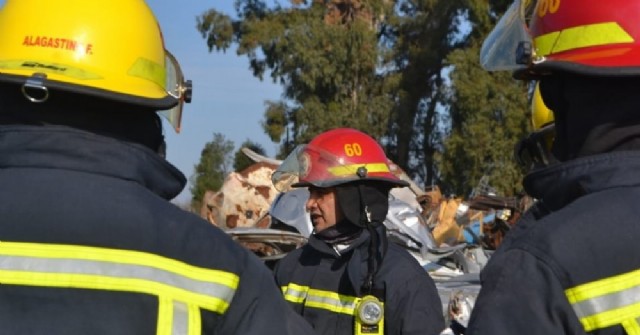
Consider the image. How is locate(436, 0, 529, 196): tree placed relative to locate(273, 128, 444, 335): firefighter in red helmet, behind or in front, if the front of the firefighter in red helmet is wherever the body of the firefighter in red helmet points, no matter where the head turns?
behind

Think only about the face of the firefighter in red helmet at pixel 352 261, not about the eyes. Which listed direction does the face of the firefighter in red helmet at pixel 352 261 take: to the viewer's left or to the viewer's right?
to the viewer's left

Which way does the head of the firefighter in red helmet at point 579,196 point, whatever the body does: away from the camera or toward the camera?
away from the camera

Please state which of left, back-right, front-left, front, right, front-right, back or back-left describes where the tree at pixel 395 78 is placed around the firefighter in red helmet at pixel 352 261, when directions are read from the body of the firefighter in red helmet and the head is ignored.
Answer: back-right

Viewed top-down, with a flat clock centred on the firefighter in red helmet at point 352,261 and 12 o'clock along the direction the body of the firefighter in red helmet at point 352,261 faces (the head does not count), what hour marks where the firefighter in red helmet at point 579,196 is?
the firefighter in red helmet at point 579,196 is roughly at 10 o'clock from the firefighter in red helmet at point 352,261.

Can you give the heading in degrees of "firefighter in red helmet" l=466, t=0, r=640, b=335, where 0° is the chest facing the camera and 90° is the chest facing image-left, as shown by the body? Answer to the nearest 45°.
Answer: approximately 135°

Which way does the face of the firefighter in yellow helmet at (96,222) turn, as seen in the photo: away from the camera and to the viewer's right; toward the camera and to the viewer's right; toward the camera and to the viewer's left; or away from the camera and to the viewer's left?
away from the camera and to the viewer's right

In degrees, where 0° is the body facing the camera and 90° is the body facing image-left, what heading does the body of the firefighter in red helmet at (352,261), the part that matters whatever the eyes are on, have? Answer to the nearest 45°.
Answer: approximately 45°
